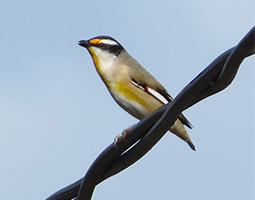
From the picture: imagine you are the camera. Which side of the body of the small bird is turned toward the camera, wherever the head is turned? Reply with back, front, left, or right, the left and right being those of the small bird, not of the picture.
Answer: left
